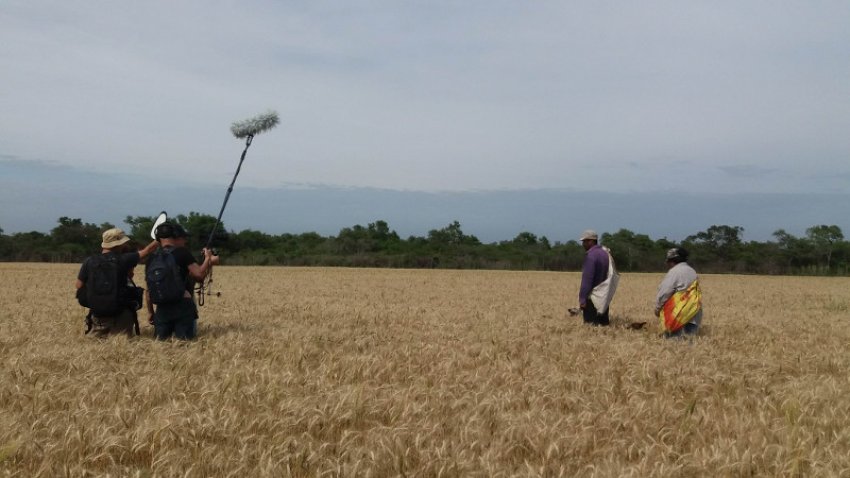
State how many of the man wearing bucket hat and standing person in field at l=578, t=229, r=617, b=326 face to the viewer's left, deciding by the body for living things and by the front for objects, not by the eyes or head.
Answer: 1

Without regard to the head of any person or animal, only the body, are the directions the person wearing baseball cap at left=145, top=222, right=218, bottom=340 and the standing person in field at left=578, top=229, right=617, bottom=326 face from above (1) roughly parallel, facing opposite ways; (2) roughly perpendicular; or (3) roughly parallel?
roughly perpendicular

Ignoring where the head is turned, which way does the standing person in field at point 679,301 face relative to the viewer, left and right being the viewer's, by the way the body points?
facing away from the viewer and to the left of the viewer

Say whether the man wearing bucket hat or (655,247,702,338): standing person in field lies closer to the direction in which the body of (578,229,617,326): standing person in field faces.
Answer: the man wearing bucket hat

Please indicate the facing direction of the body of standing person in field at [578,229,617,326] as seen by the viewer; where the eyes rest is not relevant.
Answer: to the viewer's left

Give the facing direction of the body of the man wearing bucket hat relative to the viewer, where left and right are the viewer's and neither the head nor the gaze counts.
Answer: facing away from the viewer and to the right of the viewer

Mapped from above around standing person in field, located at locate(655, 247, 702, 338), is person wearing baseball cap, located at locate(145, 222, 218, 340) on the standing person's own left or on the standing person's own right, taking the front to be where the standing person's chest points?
on the standing person's own left

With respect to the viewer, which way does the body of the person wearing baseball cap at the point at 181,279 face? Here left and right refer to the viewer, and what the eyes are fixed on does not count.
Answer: facing away from the viewer and to the right of the viewer

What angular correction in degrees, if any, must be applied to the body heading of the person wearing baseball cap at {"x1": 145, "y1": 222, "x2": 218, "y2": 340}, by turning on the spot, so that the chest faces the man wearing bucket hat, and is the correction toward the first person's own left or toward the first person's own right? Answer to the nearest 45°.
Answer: approximately 135° to the first person's own left

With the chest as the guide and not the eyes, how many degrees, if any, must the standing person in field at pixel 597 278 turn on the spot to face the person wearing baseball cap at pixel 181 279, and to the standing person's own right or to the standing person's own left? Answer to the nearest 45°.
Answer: approximately 45° to the standing person's own left
